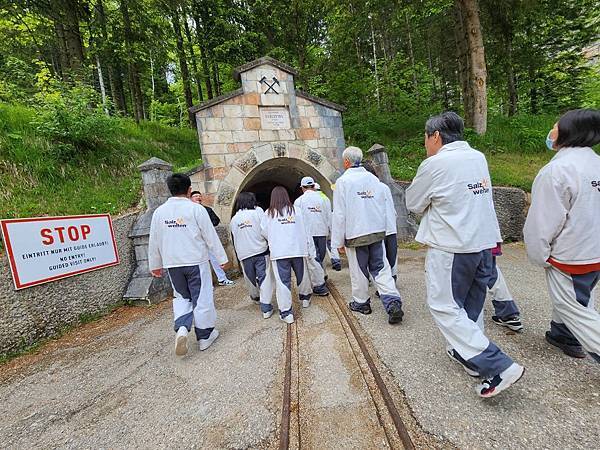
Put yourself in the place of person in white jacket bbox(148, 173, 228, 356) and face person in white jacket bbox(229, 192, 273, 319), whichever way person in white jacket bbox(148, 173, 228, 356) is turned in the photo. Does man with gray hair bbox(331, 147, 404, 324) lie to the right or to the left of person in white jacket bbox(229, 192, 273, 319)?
right

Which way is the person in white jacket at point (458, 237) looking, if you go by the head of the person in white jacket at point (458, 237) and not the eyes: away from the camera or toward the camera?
away from the camera

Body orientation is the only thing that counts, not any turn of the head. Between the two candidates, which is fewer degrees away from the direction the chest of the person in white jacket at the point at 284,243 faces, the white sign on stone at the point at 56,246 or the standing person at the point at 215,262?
the standing person

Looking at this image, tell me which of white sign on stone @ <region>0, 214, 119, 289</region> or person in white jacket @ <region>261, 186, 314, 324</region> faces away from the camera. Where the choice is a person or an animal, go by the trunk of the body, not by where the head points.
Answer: the person in white jacket

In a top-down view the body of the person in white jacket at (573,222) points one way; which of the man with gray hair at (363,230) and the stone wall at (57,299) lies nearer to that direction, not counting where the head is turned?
the man with gray hair

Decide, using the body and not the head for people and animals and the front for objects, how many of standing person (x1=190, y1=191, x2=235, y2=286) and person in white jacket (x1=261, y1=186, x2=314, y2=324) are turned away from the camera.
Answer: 1

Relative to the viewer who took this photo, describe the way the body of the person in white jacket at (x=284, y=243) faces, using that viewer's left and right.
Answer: facing away from the viewer

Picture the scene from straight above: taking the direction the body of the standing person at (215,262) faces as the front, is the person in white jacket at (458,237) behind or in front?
in front

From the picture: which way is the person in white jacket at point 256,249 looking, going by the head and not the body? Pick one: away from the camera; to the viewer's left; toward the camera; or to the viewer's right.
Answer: away from the camera

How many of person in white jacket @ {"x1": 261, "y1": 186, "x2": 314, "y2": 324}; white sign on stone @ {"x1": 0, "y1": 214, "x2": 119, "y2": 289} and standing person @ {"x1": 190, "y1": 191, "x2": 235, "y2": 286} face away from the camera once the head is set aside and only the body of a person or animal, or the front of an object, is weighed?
1

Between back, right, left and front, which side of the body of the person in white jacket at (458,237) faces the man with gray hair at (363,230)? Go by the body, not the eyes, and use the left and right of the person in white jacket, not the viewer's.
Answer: front

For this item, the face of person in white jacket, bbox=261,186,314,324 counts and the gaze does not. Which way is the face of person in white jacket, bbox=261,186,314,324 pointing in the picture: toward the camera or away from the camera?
away from the camera

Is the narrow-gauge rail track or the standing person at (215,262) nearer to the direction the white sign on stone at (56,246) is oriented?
the narrow-gauge rail track
